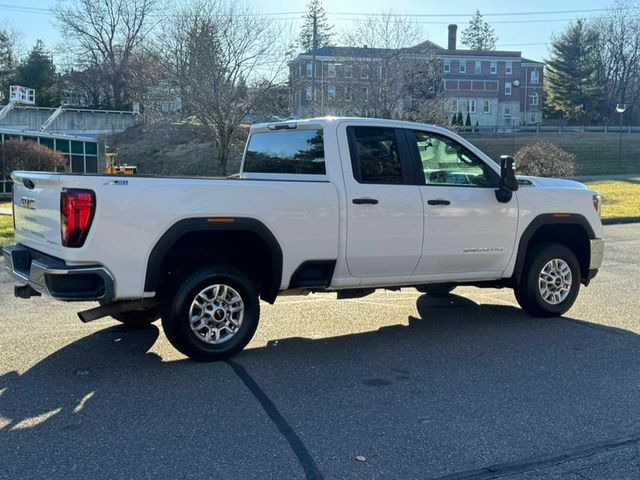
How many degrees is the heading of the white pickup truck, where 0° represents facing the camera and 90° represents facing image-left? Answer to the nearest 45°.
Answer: approximately 225°

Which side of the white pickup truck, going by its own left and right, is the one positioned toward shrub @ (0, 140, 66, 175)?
left
